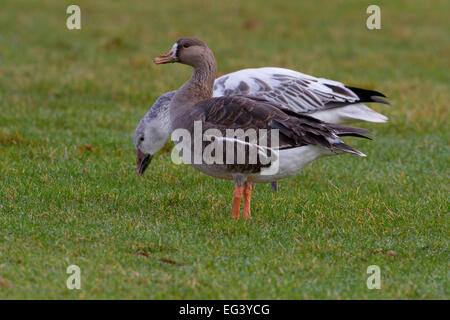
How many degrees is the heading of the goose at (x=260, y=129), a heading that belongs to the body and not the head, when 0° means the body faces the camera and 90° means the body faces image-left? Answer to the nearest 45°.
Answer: approximately 90°

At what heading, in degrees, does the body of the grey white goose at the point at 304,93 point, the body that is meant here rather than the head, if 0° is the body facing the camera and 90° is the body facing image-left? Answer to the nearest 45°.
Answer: approximately 90°
